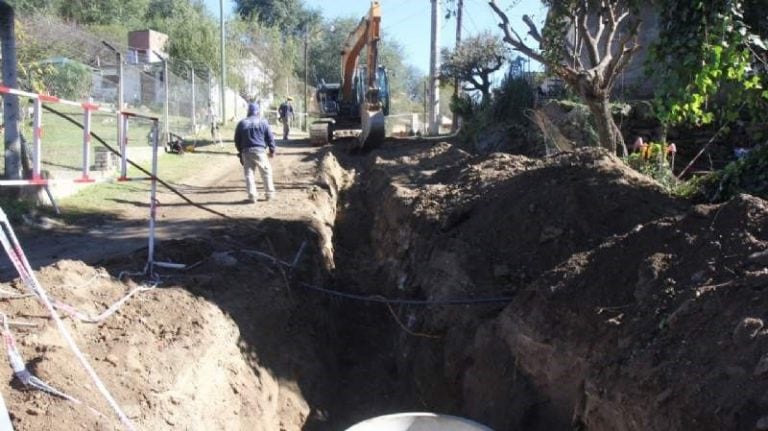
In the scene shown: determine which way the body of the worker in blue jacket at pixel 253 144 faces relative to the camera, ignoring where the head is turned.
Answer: away from the camera

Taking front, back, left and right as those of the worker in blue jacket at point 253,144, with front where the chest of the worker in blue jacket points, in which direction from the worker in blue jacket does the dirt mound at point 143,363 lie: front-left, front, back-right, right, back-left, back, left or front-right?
back

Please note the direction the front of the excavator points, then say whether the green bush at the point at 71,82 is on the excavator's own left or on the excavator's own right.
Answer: on the excavator's own right

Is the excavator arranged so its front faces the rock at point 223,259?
yes

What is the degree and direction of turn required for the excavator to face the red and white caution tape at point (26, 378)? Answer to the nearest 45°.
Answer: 0° — it already faces it

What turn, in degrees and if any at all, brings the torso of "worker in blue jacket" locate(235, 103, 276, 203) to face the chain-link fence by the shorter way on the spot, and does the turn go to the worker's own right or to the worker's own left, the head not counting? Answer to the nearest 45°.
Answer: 0° — they already face it

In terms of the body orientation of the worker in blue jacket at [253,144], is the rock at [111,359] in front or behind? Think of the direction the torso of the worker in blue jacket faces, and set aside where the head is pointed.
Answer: behind

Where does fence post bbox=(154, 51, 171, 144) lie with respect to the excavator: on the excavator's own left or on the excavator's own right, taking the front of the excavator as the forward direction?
on the excavator's own right

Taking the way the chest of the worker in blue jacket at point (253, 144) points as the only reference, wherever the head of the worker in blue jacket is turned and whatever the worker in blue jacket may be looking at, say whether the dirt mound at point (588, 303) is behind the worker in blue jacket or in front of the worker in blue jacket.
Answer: behind

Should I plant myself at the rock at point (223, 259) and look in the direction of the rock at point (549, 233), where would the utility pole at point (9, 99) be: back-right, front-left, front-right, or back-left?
back-left

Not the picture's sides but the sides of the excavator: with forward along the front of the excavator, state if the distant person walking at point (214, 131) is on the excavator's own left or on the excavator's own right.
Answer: on the excavator's own right

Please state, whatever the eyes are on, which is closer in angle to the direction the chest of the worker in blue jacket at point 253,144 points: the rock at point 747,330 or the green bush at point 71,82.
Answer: the green bush

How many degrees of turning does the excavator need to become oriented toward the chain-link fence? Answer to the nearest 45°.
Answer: approximately 90° to its right
